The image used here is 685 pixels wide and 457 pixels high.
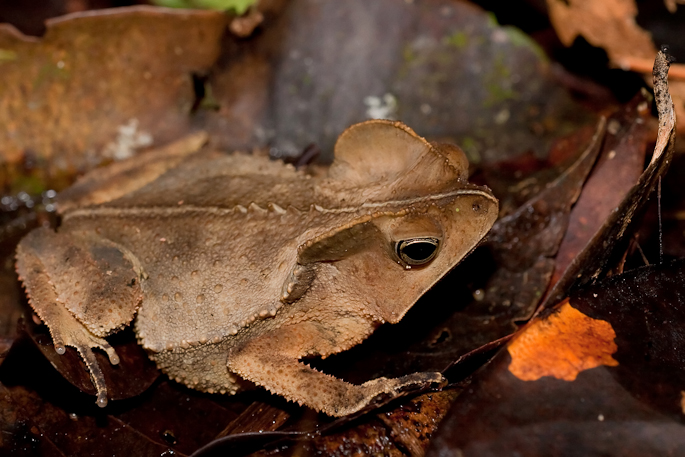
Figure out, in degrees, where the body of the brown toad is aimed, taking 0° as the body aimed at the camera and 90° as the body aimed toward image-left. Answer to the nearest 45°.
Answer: approximately 270°
